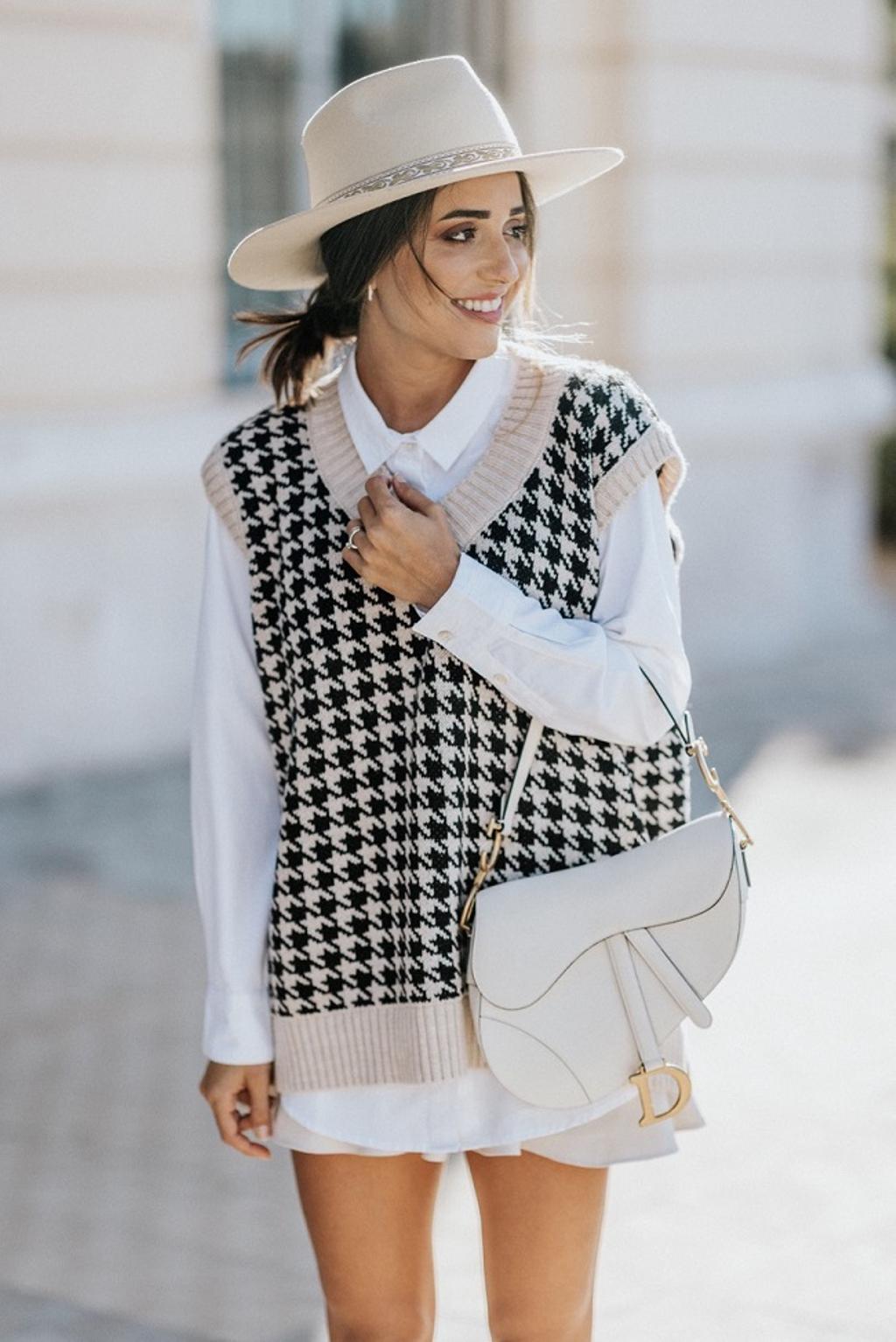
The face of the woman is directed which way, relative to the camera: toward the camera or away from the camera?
toward the camera

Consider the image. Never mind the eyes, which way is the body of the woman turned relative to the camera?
toward the camera
